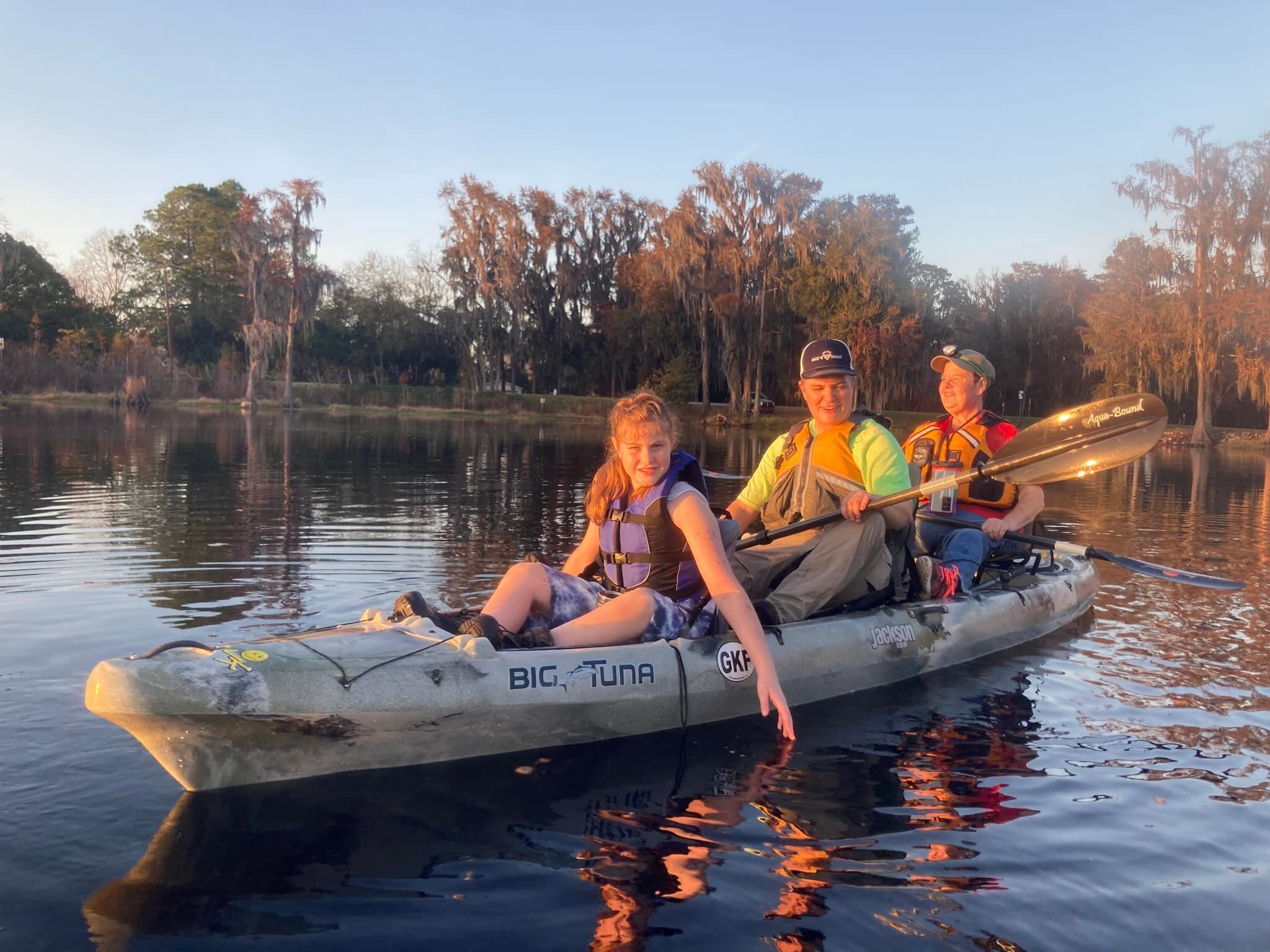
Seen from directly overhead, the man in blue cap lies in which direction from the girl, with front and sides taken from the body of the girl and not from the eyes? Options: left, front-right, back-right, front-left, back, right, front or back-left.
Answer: back

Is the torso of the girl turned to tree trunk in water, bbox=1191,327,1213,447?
no

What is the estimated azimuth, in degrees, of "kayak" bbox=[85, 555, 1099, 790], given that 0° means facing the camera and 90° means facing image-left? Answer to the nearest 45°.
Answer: approximately 45°

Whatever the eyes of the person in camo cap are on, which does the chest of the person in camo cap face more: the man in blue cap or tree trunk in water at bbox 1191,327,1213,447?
the man in blue cap

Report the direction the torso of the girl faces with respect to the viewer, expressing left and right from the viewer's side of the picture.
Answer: facing the viewer and to the left of the viewer

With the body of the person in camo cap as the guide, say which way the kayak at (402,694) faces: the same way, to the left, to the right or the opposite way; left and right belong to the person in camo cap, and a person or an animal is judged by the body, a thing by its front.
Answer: the same way

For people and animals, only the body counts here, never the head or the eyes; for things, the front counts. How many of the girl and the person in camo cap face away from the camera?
0

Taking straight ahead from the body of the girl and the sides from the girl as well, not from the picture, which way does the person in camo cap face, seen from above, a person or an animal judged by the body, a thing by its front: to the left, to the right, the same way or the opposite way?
the same way

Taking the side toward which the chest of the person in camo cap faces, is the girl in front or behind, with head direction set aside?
in front

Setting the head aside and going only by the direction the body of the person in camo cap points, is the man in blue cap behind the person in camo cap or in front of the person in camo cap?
in front

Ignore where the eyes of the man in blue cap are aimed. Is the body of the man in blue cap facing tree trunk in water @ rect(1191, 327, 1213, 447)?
no

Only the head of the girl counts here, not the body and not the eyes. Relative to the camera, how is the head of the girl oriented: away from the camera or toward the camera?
toward the camera

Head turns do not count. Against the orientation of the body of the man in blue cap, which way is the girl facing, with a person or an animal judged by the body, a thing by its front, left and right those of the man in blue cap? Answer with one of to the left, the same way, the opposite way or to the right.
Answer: the same way
